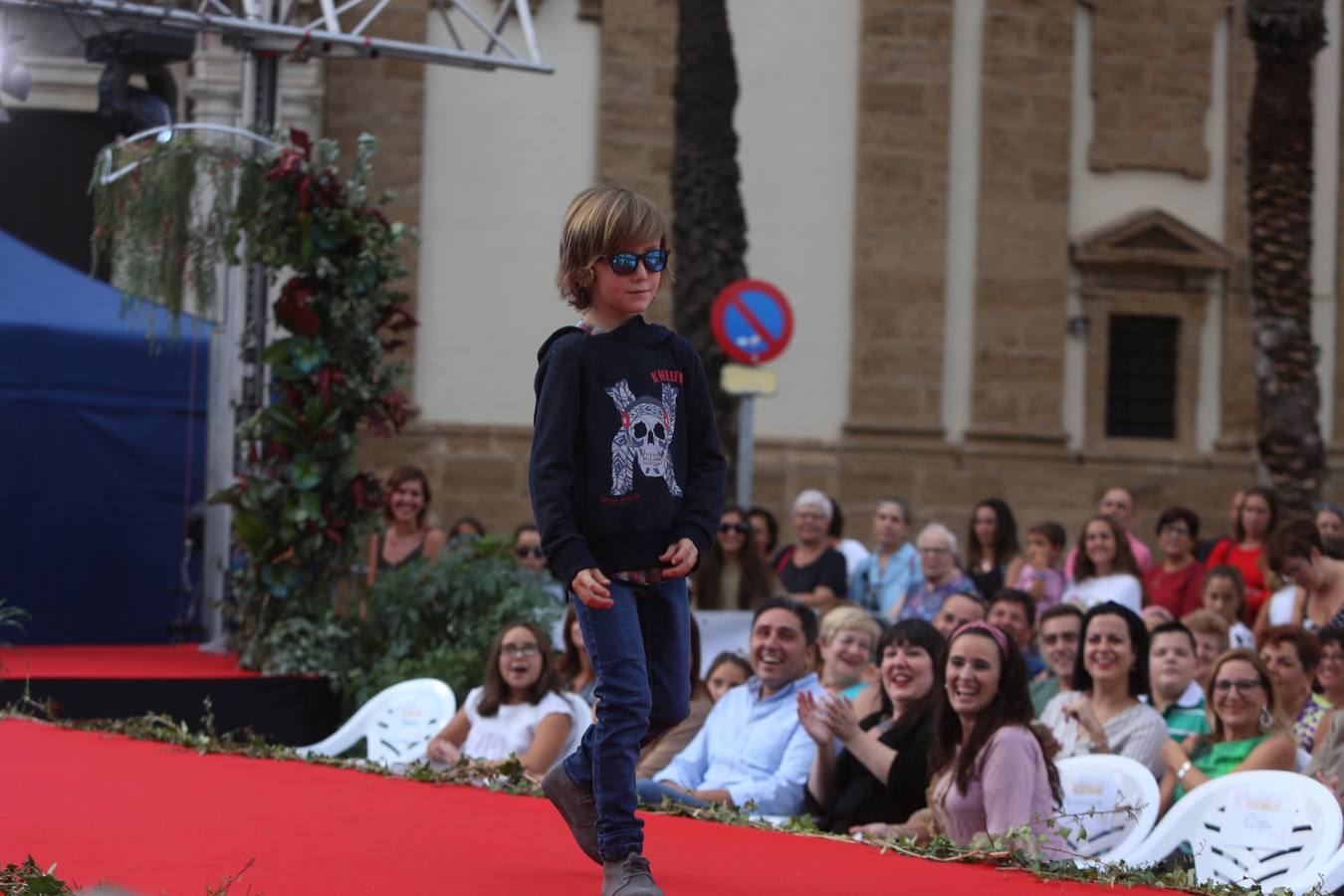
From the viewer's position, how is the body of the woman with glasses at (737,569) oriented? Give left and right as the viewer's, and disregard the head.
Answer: facing the viewer

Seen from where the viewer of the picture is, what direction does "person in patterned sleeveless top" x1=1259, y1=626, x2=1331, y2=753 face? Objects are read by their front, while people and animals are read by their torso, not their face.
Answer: facing the viewer and to the left of the viewer

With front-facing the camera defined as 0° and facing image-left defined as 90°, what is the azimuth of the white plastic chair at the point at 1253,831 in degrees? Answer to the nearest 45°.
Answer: approximately 45°

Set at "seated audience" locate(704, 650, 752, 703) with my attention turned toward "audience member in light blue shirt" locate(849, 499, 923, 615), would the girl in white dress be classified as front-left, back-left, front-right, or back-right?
back-left

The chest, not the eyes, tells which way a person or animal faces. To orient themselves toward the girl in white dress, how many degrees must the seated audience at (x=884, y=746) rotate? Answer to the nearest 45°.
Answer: approximately 90° to their right

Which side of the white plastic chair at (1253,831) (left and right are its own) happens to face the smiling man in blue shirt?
right

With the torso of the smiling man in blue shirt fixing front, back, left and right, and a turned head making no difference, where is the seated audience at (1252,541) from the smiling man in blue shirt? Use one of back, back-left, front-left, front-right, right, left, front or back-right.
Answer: back

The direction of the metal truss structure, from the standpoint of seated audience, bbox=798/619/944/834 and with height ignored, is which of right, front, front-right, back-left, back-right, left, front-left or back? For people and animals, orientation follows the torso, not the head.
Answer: right

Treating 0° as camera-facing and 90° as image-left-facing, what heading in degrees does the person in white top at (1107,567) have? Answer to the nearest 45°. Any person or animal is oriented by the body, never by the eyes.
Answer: approximately 45°

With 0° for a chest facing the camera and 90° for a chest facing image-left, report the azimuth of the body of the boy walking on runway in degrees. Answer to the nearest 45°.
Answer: approximately 315°

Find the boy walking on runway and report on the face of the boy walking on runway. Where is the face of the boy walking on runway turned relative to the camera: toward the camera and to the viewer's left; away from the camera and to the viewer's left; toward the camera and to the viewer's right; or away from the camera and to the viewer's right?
toward the camera and to the viewer's right
